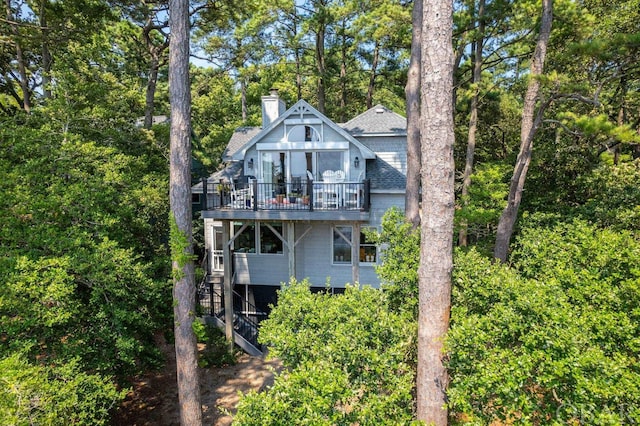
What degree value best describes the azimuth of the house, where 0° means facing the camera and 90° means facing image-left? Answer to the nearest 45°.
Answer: approximately 0°

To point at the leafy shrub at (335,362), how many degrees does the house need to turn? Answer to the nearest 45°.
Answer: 0° — it already faces it
